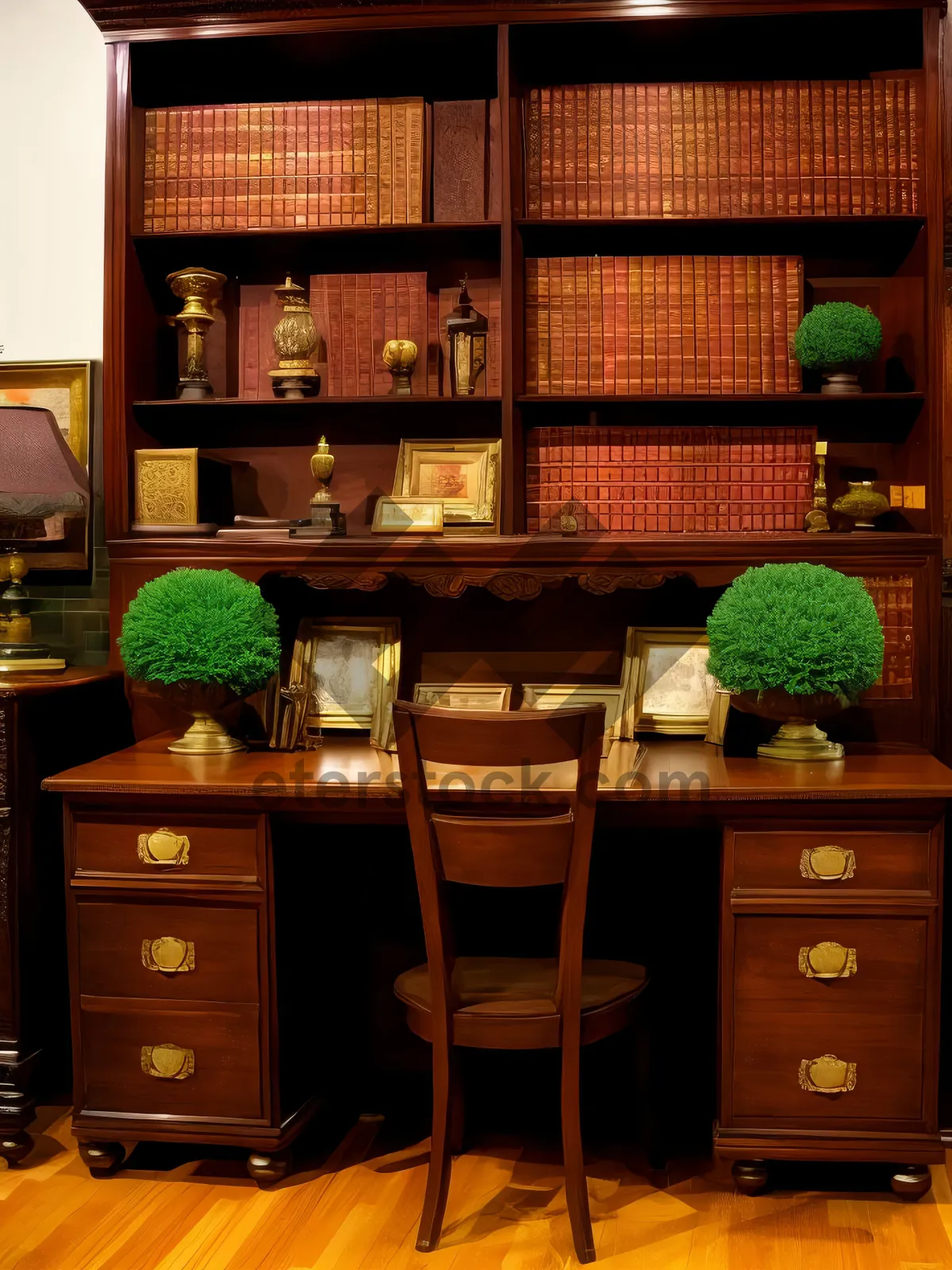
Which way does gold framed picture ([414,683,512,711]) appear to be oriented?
toward the camera

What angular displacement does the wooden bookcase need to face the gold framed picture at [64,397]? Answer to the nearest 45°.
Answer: approximately 90° to its right

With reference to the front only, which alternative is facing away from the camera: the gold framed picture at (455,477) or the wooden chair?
the wooden chair

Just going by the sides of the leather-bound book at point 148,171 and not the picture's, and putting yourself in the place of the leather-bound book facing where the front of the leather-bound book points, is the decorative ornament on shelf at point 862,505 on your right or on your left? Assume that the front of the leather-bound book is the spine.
on your left

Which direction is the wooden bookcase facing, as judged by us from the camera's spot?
facing the viewer

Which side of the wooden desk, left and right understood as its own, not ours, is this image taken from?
front

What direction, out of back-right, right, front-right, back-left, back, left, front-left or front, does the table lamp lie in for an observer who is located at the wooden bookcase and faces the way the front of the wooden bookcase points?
right

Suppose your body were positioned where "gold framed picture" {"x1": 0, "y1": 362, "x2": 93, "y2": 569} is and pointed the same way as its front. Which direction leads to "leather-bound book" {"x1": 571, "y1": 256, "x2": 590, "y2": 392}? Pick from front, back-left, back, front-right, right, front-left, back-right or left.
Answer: front-left

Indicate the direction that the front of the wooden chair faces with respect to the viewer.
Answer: facing away from the viewer
